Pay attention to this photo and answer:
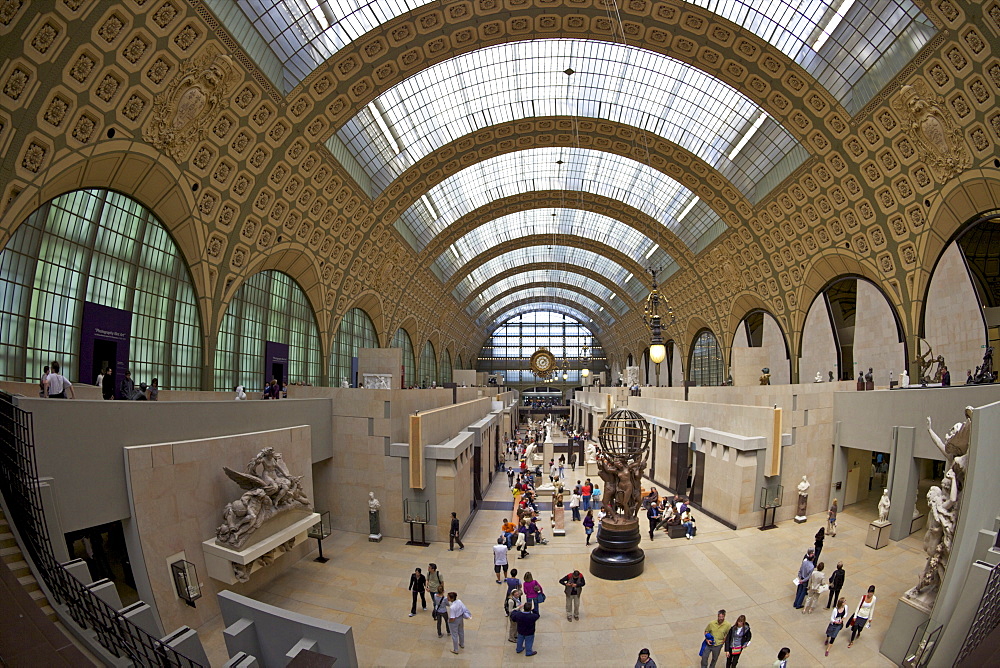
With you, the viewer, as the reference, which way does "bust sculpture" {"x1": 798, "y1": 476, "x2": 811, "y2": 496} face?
facing the viewer and to the left of the viewer

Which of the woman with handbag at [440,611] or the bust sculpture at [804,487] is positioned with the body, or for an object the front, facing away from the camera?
the woman with handbag

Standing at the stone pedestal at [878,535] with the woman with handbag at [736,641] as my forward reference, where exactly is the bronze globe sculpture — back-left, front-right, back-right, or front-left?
front-right

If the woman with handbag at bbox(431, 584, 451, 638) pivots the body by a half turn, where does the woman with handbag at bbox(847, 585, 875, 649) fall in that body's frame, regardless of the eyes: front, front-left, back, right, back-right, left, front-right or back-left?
left

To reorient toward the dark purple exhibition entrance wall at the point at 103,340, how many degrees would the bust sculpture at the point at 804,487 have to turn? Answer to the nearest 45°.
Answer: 0° — it already faces it

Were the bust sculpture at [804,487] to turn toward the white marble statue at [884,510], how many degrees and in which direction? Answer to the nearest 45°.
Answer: approximately 90° to its left

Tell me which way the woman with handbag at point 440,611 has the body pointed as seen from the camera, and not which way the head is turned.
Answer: away from the camera

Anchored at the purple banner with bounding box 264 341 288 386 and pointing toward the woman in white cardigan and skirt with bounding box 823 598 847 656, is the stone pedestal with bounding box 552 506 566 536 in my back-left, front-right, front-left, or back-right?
front-left

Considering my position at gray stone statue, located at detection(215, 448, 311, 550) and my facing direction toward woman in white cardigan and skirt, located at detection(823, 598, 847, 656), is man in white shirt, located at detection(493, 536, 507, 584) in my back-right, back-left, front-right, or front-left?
front-left

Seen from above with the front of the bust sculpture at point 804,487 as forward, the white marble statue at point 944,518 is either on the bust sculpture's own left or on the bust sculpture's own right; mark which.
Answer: on the bust sculpture's own left
